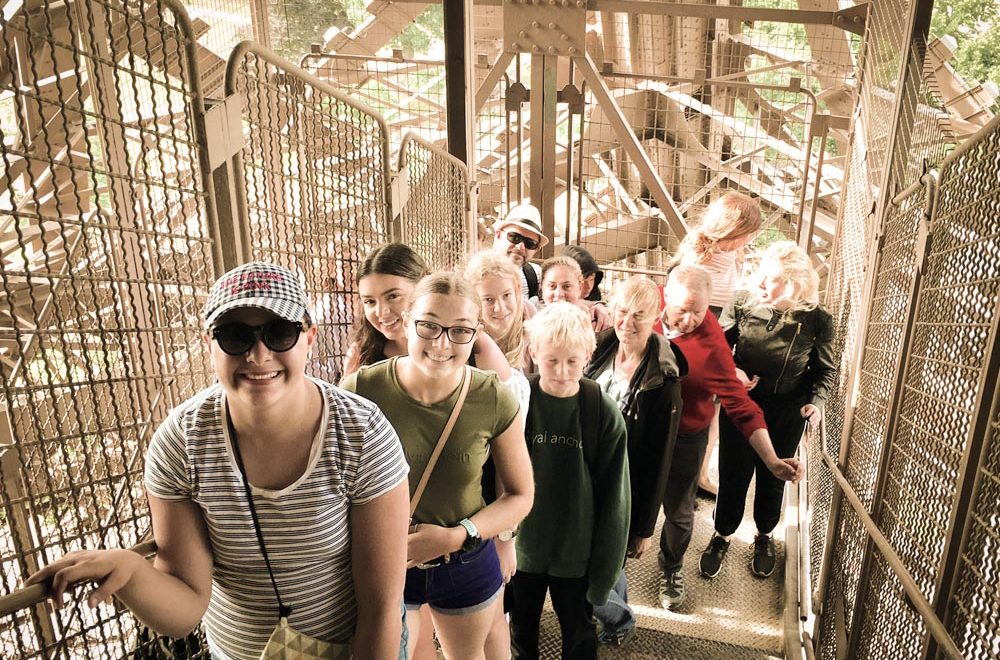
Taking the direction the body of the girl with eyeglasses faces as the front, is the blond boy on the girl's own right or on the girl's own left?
on the girl's own left

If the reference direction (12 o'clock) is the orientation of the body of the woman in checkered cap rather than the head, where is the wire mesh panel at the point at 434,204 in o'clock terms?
The wire mesh panel is roughly at 7 o'clock from the woman in checkered cap.

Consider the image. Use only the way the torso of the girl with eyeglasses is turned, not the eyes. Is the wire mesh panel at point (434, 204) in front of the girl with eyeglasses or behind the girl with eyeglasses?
behind

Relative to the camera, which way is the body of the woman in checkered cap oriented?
toward the camera

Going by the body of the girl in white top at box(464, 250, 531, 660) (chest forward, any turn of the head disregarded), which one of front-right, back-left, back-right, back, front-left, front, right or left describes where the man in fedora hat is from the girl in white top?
back

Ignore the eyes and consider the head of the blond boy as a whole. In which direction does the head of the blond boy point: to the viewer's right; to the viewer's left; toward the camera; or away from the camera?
toward the camera

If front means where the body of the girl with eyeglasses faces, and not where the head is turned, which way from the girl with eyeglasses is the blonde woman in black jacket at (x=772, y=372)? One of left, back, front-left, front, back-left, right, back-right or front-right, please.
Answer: back-left

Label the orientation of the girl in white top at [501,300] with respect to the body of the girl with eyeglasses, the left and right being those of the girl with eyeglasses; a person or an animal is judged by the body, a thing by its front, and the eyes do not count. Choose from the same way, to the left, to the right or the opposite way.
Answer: the same way

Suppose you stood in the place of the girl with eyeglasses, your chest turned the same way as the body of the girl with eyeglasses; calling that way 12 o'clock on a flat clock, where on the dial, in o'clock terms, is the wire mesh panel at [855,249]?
The wire mesh panel is roughly at 8 o'clock from the girl with eyeglasses.

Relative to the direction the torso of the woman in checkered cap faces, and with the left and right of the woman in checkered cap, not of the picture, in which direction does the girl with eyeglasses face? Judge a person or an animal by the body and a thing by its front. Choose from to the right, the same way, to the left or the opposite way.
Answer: the same way

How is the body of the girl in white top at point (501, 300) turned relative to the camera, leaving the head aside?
toward the camera

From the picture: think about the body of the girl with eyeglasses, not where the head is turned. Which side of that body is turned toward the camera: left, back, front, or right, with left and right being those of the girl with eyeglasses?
front
